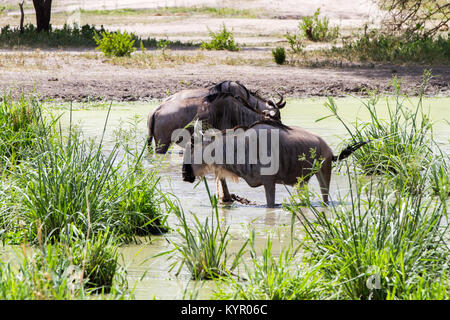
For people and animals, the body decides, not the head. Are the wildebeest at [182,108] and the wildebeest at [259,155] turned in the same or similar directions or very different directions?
very different directions

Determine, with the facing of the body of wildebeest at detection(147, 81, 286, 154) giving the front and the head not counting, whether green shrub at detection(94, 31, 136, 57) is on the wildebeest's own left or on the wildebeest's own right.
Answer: on the wildebeest's own left

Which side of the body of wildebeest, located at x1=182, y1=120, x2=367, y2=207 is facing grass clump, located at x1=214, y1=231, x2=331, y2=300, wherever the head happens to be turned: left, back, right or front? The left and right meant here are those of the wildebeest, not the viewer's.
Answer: left

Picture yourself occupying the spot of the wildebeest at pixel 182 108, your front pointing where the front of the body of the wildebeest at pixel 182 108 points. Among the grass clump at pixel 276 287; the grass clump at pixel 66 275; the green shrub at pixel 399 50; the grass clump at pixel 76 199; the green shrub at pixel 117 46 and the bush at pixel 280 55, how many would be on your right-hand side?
3

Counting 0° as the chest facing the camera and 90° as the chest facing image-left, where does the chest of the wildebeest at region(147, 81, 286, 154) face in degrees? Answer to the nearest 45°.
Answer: approximately 270°

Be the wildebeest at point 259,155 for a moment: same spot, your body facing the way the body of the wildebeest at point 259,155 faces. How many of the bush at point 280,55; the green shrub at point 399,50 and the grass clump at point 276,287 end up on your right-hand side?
2

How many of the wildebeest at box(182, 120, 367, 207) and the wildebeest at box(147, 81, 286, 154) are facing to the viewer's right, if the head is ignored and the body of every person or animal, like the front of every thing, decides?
1

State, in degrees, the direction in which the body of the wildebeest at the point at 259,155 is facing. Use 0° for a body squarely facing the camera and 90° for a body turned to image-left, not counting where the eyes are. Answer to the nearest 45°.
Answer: approximately 90°

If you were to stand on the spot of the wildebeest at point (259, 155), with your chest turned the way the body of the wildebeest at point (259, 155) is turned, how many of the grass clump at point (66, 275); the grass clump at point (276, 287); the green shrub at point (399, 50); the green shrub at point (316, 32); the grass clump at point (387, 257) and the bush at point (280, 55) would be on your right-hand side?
3
